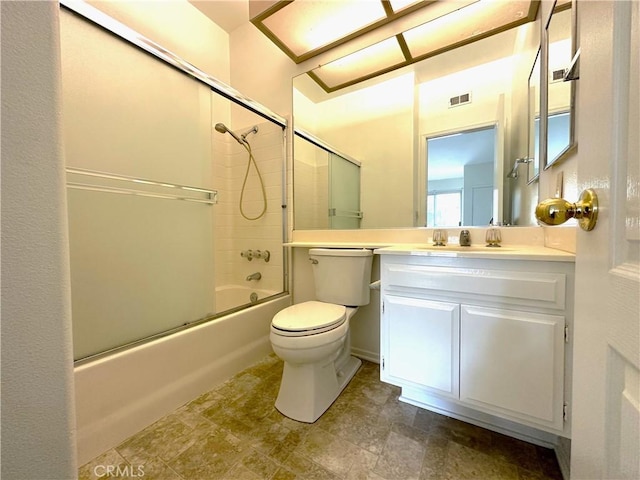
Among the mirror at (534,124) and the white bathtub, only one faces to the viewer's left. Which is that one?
the mirror

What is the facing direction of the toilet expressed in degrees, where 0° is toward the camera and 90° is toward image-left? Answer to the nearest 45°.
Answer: approximately 45°

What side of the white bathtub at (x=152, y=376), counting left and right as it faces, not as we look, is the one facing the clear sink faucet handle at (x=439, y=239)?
front

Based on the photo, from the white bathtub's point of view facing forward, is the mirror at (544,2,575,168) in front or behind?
in front

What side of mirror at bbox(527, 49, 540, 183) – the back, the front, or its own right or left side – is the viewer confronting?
left

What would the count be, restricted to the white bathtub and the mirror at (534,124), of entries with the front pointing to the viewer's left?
1

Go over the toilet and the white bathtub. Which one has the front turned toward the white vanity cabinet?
the white bathtub
